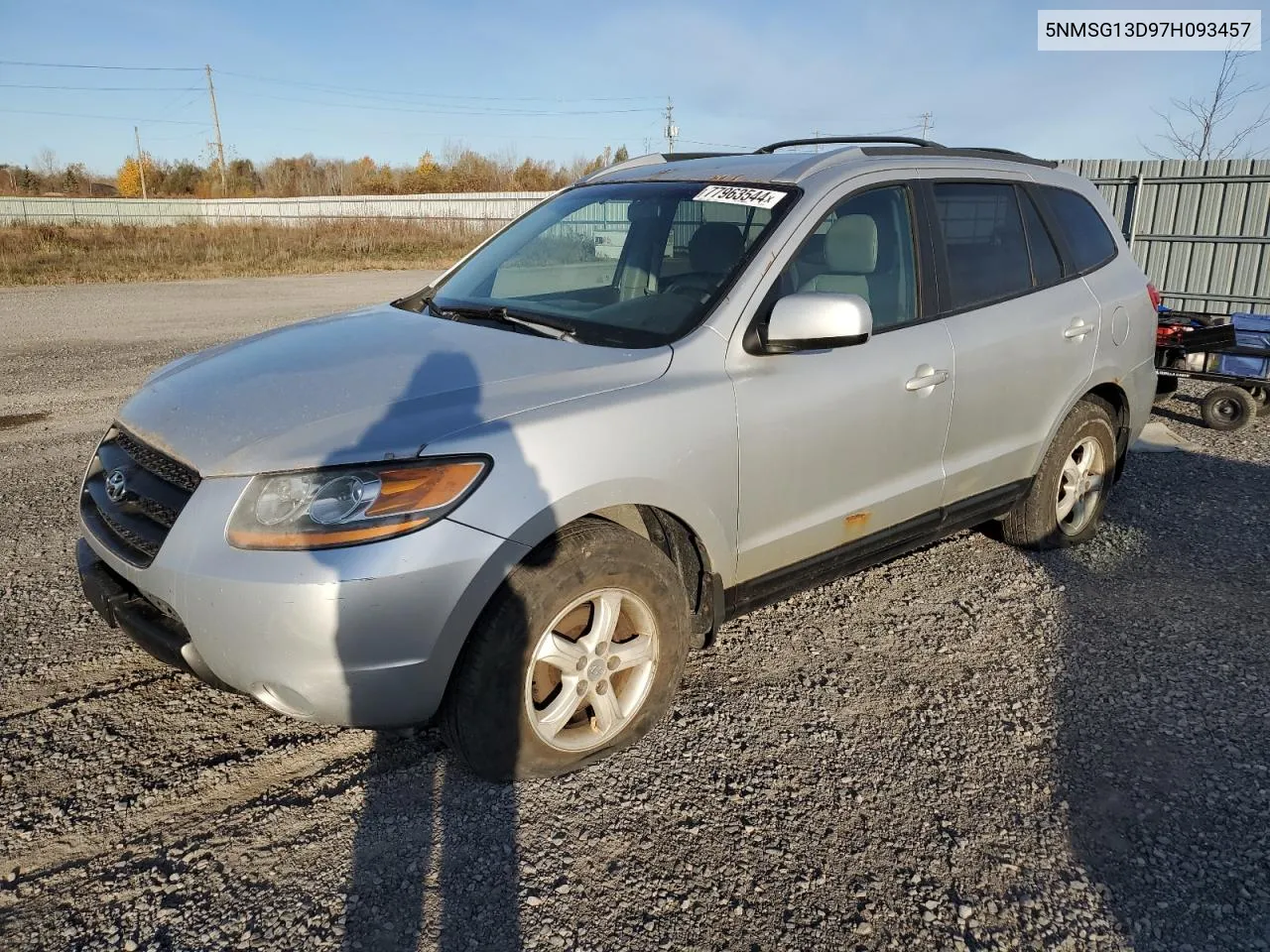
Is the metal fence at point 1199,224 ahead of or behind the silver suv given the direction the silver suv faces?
behind

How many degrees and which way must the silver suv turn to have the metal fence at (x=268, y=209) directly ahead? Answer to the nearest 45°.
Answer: approximately 135° to its right

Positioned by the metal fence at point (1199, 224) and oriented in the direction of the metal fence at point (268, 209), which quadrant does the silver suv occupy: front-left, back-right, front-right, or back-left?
back-left

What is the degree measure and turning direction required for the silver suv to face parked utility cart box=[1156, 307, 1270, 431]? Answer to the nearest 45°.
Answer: approximately 180°

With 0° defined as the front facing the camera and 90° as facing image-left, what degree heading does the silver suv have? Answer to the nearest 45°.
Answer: approximately 45°
